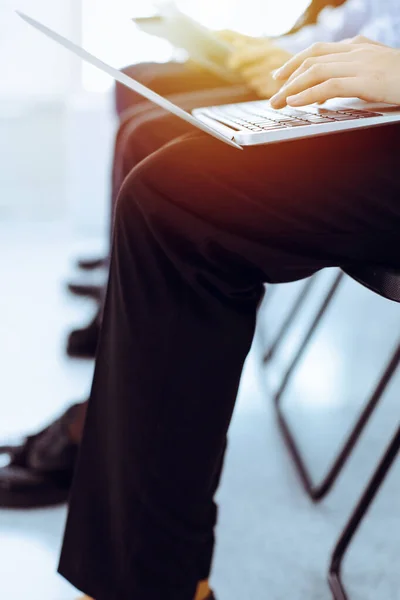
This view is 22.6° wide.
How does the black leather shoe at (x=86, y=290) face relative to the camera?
to the viewer's left

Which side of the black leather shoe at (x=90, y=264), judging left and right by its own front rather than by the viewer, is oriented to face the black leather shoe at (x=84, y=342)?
left

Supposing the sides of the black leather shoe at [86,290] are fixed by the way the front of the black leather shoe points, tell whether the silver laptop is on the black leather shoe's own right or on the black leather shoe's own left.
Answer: on the black leather shoe's own left

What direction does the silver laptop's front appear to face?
to the viewer's right

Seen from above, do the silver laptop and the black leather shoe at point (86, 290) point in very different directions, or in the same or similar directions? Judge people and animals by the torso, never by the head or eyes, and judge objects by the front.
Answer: very different directions

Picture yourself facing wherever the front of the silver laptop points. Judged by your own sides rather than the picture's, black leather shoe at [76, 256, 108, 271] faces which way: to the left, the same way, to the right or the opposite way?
the opposite way

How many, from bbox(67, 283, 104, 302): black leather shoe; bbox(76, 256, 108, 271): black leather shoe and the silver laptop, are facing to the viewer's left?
2

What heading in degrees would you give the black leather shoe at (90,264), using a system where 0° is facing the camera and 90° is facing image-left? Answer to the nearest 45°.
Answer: approximately 90°
